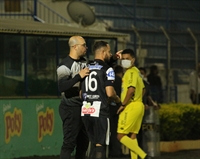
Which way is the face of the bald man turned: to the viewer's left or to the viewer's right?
to the viewer's right

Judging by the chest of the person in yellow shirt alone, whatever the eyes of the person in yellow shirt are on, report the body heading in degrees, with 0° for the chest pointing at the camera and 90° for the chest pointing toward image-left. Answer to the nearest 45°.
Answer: approximately 90°
